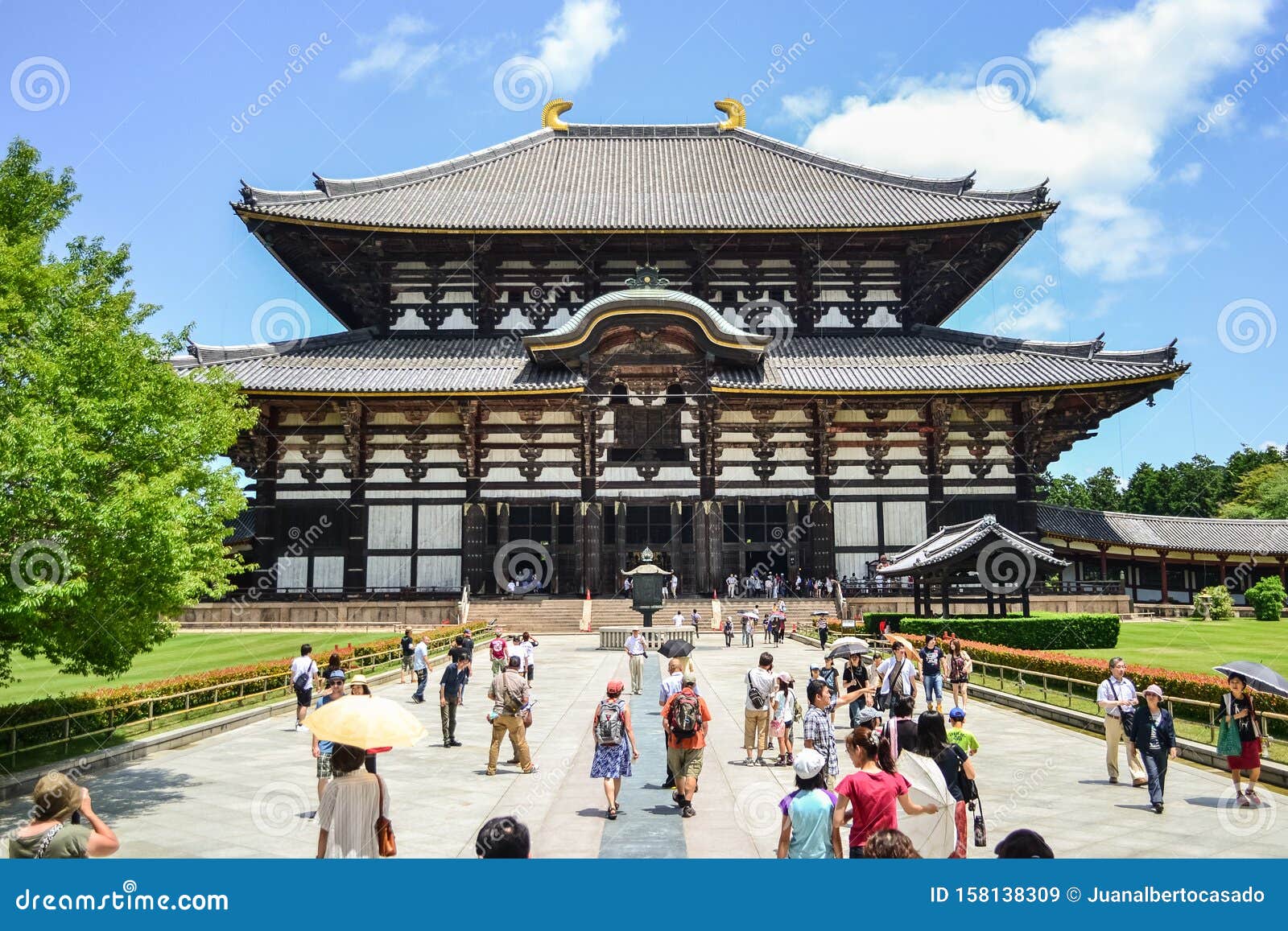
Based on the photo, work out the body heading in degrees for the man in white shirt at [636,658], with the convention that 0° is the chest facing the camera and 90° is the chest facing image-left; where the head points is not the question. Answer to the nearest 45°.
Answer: approximately 0°

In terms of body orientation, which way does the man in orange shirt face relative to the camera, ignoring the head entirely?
away from the camera

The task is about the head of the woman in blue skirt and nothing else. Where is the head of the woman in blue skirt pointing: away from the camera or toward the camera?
away from the camera

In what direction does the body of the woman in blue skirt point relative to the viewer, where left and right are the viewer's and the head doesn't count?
facing away from the viewer

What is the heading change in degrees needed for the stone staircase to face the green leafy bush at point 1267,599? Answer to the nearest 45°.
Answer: approximately 90° to its left

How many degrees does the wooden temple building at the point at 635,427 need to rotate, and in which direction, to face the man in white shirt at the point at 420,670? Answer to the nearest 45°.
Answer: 0° — it already faces them

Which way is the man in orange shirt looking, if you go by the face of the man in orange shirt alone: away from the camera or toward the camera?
away from the camera

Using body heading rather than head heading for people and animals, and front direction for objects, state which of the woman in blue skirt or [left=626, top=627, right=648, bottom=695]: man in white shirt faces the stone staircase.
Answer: the woman in blue skirt

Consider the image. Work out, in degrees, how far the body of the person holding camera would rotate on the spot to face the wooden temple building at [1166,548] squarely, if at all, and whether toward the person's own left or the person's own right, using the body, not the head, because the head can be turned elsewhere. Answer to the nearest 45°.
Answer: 0° — they already face it

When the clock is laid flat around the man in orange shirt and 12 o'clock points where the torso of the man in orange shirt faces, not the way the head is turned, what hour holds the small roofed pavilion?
The small roofed pavilion is roughly at 1 o'clock from the man in orange shirt.
